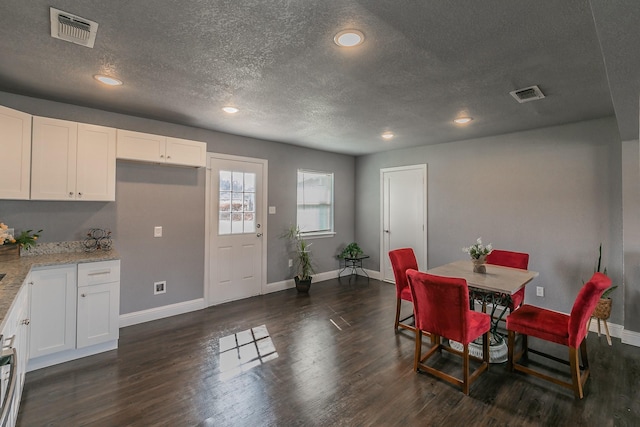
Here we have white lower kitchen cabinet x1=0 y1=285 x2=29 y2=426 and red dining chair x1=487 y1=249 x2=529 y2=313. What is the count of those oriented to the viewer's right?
1

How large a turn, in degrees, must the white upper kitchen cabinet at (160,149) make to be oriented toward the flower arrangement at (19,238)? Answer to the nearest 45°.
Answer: approximately 135° to its right

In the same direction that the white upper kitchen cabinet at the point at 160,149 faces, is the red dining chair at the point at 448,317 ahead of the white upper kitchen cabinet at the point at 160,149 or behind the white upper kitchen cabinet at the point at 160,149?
ahead

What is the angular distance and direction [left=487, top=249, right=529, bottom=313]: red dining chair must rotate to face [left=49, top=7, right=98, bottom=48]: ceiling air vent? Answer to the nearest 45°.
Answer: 0° — it already faces it

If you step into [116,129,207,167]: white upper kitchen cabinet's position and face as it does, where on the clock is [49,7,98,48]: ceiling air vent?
The ceiling air vent is roughly at 2 o'clock from the white upper kitchen cabinet.

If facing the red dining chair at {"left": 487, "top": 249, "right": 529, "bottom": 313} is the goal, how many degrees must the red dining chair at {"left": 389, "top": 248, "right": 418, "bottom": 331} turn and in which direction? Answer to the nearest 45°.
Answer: approximately 45° to its left

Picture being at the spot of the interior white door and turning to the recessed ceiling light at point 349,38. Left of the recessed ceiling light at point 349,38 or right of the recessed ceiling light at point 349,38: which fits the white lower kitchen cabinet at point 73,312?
right

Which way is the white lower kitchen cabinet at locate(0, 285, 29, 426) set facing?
to the viewer's right

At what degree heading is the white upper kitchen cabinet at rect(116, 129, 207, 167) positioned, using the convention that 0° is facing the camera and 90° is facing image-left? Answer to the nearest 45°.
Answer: approximately 315°
